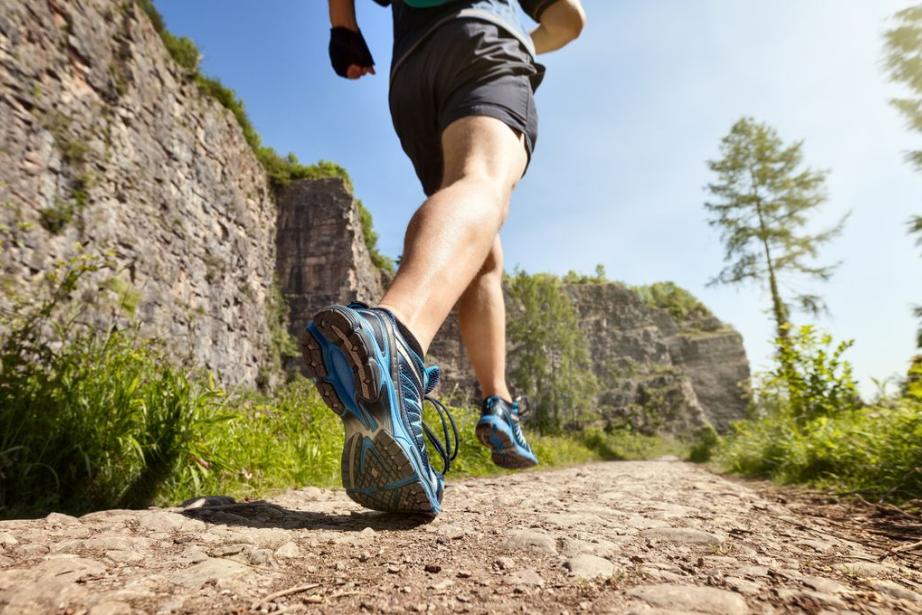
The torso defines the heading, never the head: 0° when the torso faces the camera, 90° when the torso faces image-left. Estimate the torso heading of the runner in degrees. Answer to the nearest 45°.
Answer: approximately 225°

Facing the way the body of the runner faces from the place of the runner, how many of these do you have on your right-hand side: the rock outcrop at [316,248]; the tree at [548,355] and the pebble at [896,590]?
1

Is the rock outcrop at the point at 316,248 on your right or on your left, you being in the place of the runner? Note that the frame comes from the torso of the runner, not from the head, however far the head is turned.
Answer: on your left

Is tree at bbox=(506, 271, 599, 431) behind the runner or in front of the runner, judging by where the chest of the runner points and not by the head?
in front

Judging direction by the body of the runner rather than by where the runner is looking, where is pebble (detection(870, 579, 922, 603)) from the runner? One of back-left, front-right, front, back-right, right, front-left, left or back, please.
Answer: right
